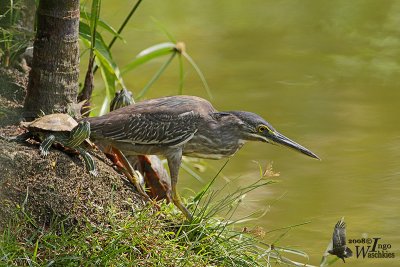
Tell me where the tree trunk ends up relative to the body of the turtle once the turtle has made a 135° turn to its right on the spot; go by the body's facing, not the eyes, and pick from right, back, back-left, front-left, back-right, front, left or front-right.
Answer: right

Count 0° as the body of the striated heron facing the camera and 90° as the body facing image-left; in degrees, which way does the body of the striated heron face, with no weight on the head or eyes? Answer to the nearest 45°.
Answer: approximately 270°

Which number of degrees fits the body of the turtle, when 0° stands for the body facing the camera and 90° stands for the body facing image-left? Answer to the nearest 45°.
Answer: approximately 315°

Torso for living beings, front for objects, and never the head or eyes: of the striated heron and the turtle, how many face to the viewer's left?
0

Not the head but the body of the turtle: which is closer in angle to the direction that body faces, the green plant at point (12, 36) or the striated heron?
the striated heron

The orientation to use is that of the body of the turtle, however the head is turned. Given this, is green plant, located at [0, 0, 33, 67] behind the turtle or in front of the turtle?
behind

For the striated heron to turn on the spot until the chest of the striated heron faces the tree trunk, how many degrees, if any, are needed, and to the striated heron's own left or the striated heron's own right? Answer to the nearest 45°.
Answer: approximately 180°
